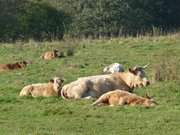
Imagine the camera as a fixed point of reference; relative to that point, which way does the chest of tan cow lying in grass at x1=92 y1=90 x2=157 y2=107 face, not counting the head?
to the viewer's right

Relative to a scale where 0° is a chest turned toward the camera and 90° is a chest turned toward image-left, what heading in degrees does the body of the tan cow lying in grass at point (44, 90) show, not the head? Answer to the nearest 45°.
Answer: approximately 270°

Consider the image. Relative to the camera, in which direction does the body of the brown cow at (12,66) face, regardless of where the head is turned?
to the viewer's right

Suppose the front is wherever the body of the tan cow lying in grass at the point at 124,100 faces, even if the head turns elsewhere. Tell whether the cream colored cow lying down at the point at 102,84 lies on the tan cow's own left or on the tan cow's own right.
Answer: on the tan cow's own left
